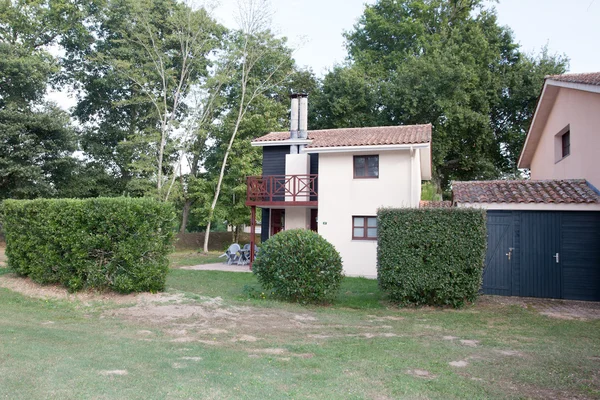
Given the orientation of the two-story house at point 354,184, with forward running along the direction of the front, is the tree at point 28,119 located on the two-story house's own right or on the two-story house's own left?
on the two-story house's own right

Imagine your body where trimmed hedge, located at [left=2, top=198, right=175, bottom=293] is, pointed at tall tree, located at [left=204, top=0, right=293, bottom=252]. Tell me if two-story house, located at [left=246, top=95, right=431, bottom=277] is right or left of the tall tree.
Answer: right

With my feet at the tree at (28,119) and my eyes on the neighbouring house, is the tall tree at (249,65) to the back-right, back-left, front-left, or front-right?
front-left

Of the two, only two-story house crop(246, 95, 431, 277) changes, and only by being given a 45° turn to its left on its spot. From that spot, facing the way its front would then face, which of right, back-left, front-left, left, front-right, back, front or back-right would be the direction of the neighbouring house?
front

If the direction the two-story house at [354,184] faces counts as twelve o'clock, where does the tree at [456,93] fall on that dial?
The tree is roughly at 7 o'clock from the two-story house.

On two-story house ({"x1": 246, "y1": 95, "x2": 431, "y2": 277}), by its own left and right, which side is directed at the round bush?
front

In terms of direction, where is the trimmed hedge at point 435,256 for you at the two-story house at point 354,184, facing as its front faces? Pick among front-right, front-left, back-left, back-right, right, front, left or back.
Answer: front

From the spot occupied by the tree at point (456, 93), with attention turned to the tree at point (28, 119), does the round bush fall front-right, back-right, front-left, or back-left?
front-left

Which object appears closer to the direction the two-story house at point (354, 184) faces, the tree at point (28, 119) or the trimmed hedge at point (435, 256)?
the trimmed hedge

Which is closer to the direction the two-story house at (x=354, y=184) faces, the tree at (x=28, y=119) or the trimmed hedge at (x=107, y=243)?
the trimmed hedge

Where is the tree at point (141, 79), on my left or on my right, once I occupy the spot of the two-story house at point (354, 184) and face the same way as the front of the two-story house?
on my right

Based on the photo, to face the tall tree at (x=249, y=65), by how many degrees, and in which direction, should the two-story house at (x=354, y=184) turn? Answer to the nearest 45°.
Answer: approximately 135° to its right

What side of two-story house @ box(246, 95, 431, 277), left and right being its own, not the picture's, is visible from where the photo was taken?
front

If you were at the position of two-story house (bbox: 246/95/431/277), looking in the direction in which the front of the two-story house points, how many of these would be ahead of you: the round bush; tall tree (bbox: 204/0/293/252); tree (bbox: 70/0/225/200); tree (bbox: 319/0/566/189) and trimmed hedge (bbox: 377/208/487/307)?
2

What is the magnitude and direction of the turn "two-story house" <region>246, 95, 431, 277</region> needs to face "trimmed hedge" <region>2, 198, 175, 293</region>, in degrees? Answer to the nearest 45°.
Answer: approximately 45° to its right

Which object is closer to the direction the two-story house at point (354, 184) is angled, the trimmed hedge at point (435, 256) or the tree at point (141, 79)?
the trimmed hedge
